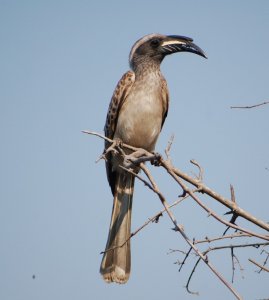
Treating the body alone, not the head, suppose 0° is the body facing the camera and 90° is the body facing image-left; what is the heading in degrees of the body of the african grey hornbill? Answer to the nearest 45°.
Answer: approximately 315°
